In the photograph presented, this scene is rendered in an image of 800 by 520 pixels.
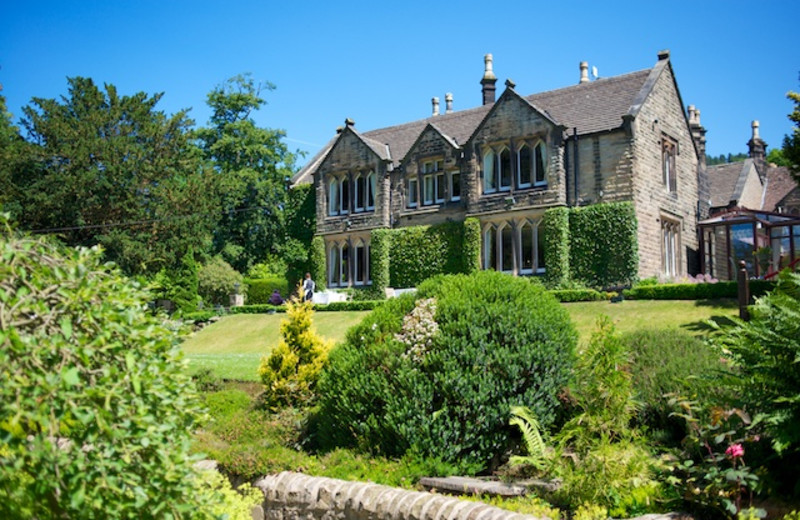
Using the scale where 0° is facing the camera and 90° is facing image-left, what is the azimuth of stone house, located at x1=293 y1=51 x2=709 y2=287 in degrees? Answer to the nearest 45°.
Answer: approximately 45°

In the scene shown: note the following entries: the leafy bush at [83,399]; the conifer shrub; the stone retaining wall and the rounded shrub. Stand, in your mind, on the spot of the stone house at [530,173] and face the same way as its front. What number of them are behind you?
0

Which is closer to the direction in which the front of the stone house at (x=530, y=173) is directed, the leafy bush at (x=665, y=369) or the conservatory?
the leafy bush

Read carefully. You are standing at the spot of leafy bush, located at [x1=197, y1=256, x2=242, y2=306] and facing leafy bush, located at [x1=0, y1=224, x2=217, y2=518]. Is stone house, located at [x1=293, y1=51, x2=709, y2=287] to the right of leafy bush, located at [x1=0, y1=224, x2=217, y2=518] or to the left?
left

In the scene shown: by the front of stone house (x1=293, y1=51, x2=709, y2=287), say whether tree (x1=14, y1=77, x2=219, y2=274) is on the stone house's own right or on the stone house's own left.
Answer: on the stone house's own right

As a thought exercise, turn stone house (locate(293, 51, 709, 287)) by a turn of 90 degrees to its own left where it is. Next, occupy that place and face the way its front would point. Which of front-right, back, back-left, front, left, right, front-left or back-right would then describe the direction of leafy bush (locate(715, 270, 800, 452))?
front-right

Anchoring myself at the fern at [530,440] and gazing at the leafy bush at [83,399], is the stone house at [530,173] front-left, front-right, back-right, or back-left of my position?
back-right

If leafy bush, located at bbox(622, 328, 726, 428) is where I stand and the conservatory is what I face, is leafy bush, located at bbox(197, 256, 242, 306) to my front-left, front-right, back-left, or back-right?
front-left

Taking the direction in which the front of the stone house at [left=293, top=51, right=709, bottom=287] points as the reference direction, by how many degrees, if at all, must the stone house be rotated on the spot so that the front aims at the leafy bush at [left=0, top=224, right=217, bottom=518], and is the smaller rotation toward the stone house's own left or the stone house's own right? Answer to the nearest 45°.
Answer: approximately 45° to the stone house's own left

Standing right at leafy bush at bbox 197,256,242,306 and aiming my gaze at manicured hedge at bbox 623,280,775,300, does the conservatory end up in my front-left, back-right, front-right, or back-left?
front-left

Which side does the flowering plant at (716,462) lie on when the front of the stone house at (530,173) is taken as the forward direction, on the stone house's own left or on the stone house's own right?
on the stone house's own left

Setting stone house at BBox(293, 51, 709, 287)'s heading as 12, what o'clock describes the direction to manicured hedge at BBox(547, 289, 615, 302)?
The manicured hedge is roughly at 10 o'clock from the stone house.

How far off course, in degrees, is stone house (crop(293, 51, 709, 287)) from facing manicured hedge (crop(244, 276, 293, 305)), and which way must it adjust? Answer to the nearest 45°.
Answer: approximately 90° to its right

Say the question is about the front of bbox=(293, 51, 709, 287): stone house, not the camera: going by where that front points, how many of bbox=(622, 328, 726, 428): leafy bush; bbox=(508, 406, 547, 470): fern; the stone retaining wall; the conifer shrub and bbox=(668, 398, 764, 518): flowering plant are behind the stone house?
0

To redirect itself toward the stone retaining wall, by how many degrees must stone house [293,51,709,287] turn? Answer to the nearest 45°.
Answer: approximately 45° to its left

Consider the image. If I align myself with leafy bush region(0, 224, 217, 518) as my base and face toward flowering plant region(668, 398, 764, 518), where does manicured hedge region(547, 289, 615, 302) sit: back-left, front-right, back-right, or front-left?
front-left

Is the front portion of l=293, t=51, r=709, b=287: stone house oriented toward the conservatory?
no

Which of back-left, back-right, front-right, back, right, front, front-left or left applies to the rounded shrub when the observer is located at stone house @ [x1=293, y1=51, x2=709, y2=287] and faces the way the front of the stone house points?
front-left

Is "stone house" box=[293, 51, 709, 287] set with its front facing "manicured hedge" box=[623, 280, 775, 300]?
no
